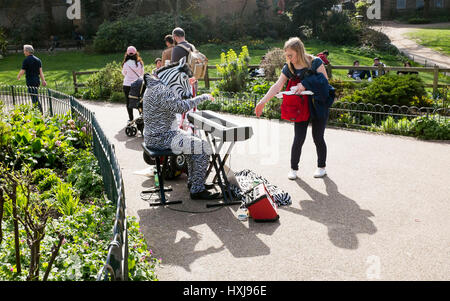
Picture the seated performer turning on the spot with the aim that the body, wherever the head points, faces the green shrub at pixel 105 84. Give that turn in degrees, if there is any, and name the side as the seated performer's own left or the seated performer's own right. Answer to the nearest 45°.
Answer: approximately 90° to the seated performer's own left

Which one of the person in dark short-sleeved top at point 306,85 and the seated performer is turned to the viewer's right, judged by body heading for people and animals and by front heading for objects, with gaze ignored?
the seated performer

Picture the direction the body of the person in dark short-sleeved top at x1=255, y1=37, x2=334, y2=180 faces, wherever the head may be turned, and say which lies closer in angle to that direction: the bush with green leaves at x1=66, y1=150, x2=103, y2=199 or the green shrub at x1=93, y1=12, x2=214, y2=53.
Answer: the bush with green leaves

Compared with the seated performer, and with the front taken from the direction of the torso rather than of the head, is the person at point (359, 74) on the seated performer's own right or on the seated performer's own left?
on the seated performer's own left

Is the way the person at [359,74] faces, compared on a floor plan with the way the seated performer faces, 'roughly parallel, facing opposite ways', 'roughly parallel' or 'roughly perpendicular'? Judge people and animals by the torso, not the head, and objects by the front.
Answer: roughly perpendicular

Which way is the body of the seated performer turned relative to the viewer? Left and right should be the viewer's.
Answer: facing to the right of the viewer

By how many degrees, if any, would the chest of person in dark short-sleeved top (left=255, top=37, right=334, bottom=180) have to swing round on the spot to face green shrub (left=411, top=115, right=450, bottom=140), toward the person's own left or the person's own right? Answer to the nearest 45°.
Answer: approximately 180°

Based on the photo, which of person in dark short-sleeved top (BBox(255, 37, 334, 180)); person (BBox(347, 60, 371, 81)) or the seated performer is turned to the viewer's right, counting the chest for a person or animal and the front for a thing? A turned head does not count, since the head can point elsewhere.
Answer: the seated performer

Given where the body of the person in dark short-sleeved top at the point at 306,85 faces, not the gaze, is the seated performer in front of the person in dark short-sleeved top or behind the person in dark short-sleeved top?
in front

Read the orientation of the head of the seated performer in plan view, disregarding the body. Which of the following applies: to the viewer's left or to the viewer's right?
to the viewer's right

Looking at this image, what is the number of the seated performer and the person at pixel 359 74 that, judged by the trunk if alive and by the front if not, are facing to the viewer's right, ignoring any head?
1

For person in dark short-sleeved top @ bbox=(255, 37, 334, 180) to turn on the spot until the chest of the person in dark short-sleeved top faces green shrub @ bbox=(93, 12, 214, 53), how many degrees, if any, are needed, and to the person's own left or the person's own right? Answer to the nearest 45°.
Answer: approximately 135° to the person's own right

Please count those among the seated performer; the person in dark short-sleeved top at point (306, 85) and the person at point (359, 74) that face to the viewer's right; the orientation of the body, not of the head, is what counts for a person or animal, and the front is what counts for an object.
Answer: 1

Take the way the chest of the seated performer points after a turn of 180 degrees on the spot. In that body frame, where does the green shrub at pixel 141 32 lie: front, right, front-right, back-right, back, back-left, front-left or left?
right
